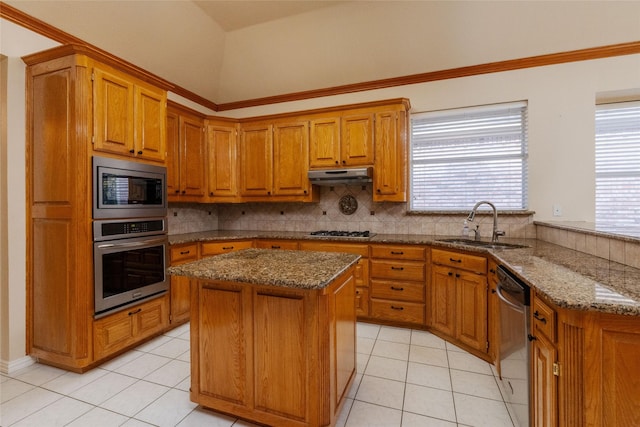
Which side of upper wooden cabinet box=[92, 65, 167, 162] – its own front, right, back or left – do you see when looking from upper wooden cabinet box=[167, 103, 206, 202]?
left

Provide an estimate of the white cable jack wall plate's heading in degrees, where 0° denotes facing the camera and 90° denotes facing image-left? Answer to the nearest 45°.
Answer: approximately 0°

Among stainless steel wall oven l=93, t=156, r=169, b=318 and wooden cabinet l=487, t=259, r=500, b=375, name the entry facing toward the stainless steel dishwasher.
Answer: the stainless steel wall oven

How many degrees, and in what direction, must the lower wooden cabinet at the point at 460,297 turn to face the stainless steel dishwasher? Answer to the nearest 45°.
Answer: approximately 45° to its left

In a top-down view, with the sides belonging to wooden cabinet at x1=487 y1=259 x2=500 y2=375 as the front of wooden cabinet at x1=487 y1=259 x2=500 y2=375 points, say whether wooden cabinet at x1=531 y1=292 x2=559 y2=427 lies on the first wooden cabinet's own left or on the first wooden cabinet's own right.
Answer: on the first wooden cabinet's own left

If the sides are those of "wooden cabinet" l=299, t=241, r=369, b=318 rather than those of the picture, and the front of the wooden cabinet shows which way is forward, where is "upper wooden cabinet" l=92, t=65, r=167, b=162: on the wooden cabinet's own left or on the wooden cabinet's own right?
on the wooden cabinet's own right

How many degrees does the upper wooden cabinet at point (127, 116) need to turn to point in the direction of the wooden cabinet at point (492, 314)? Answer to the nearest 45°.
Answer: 0° — it already faces it

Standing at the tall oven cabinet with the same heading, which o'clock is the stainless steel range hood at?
The stainless steel range hood is roughly at 11 o'clock from the tall oven cabinet.

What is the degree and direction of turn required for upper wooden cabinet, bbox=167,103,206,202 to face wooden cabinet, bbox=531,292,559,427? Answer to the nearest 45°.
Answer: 0° — it already faces it
